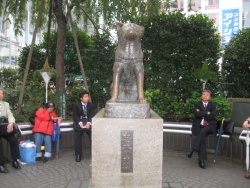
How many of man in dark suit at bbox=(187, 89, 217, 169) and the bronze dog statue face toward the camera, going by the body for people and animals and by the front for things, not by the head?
2

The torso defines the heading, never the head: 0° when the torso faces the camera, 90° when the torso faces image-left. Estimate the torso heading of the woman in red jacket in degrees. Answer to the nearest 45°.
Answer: approximately 315°

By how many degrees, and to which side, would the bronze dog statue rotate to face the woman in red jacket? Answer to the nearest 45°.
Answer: approximately 135° to its right

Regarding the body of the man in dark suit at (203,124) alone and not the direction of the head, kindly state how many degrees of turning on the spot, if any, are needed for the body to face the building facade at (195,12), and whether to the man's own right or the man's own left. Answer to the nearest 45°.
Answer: approximately 180°

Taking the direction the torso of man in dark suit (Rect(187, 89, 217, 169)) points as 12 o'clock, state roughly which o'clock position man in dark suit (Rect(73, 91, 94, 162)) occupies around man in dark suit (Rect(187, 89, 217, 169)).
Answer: man in dark suit (Rect(73, 91, 94, 162)) is roughly at 3 o'clock from man in dark suit (Rect(187, 89, 217, 169)).

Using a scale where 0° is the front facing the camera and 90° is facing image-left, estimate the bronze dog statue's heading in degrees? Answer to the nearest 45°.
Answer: approximately 0°

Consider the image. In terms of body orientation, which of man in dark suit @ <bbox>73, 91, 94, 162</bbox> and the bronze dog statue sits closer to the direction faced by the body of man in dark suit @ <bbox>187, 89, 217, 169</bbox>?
the bronze dog statue

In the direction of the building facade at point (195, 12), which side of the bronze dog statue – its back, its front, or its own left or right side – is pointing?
back
